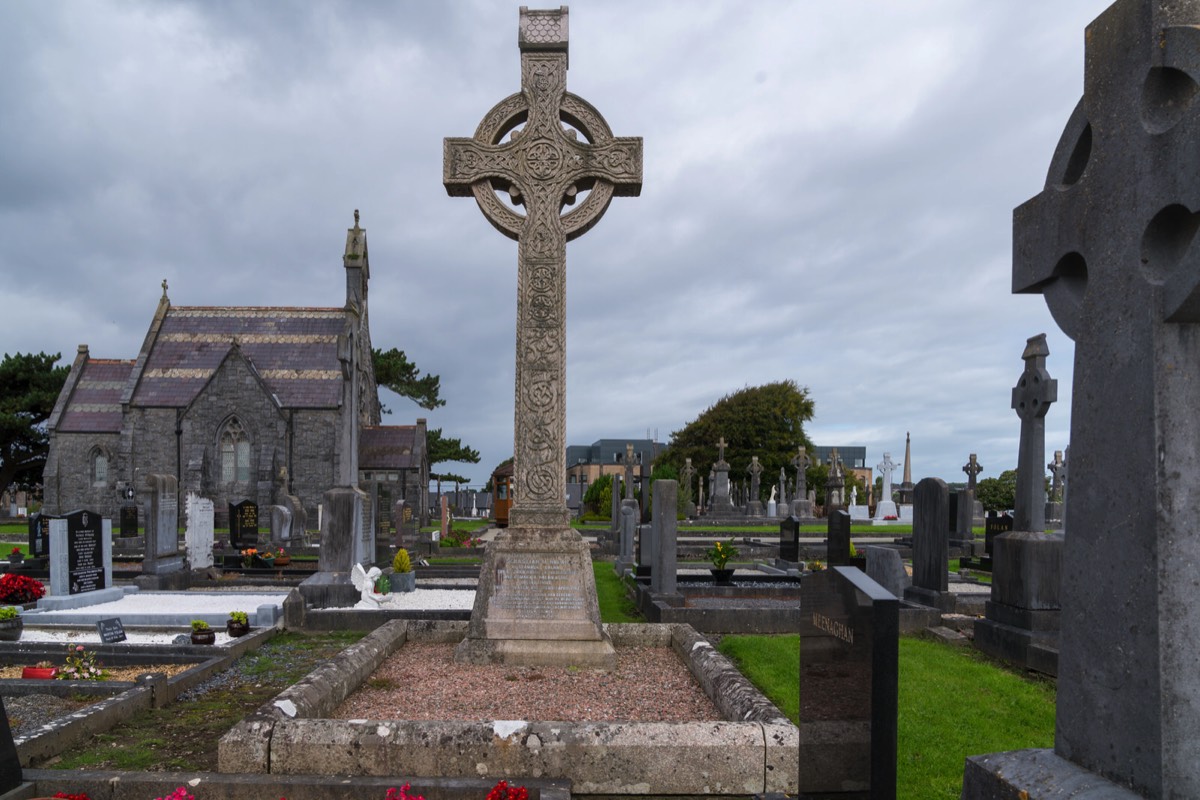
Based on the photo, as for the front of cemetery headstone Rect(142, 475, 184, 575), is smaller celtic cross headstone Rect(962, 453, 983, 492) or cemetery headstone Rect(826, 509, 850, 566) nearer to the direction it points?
the cemetery headstone

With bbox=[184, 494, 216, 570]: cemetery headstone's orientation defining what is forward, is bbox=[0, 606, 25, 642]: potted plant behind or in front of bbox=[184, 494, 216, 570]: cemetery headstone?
in front

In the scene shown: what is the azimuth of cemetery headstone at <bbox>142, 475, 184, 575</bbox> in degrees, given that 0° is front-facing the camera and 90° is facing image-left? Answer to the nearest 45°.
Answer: approximately 315°

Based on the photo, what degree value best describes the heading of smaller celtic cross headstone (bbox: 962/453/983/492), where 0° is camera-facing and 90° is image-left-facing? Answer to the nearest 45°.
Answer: approximately 0°

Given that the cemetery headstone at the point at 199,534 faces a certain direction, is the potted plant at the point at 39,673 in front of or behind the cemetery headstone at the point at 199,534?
in front

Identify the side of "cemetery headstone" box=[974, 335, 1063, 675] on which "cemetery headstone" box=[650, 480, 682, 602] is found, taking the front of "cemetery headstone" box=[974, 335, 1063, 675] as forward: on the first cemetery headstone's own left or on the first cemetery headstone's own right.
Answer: on the first cemetery headstone's own right

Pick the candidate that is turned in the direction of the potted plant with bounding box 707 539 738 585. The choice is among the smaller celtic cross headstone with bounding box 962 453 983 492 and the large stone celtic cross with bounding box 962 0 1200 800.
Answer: the smaller celtic cross headstone

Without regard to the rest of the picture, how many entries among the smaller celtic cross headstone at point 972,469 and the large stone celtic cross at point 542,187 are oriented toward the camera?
2
